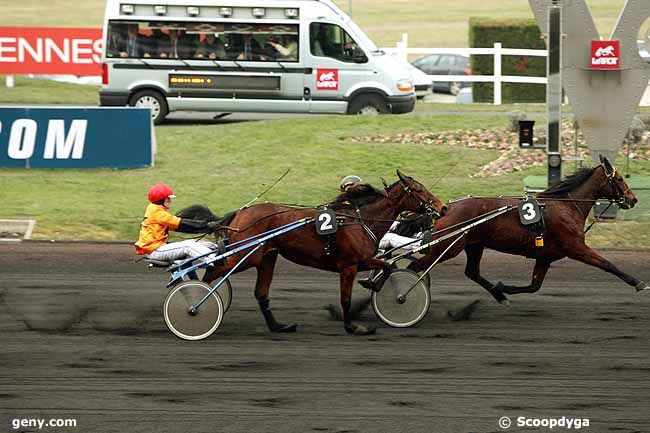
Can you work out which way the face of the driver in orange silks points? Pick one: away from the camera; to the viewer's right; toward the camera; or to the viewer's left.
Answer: to the viewer's right

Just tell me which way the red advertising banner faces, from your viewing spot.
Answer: facing the viewer

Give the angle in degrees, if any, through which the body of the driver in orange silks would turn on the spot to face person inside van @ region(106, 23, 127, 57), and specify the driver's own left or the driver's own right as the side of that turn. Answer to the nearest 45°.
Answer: approximately 90° to the driver's own left

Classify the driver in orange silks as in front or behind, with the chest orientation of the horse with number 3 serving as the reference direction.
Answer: behind

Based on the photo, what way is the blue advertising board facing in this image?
toward the camera

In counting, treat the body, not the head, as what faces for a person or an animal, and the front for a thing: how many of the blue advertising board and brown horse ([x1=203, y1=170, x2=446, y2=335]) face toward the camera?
1

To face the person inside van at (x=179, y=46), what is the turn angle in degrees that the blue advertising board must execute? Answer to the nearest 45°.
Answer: approximately 135° to its left

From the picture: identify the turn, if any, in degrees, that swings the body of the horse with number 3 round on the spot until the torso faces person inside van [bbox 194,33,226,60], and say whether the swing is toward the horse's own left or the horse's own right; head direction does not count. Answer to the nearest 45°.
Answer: approximately 135° to the horse's own left

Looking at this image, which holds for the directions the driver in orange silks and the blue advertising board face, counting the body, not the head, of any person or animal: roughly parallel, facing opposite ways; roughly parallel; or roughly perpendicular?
roughly perpendicular

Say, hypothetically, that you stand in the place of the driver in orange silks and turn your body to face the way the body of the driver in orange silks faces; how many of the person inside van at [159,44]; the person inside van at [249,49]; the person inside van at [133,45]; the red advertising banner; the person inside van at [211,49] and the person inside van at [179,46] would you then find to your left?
6

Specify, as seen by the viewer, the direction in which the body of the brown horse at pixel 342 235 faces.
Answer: to the viewer's right

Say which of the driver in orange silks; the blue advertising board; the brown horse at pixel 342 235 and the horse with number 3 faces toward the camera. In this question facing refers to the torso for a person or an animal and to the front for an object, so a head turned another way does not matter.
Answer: the blue advertising board

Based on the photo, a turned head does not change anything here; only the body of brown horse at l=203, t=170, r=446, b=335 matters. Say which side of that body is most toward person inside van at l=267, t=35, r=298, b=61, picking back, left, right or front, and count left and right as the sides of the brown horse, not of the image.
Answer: left

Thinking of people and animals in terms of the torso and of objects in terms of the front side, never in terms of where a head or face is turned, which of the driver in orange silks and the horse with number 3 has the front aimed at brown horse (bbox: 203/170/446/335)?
the driver in orange silks

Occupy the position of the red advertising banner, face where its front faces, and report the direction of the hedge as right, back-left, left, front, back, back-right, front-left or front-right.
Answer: left

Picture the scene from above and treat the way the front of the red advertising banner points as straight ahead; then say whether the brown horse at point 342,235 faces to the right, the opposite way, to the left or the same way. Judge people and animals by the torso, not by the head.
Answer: to the left

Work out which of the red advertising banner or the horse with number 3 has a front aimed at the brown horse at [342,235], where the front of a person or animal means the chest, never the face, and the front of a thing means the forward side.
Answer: the red advertising banner

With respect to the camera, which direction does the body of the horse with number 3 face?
to the viewer's right
